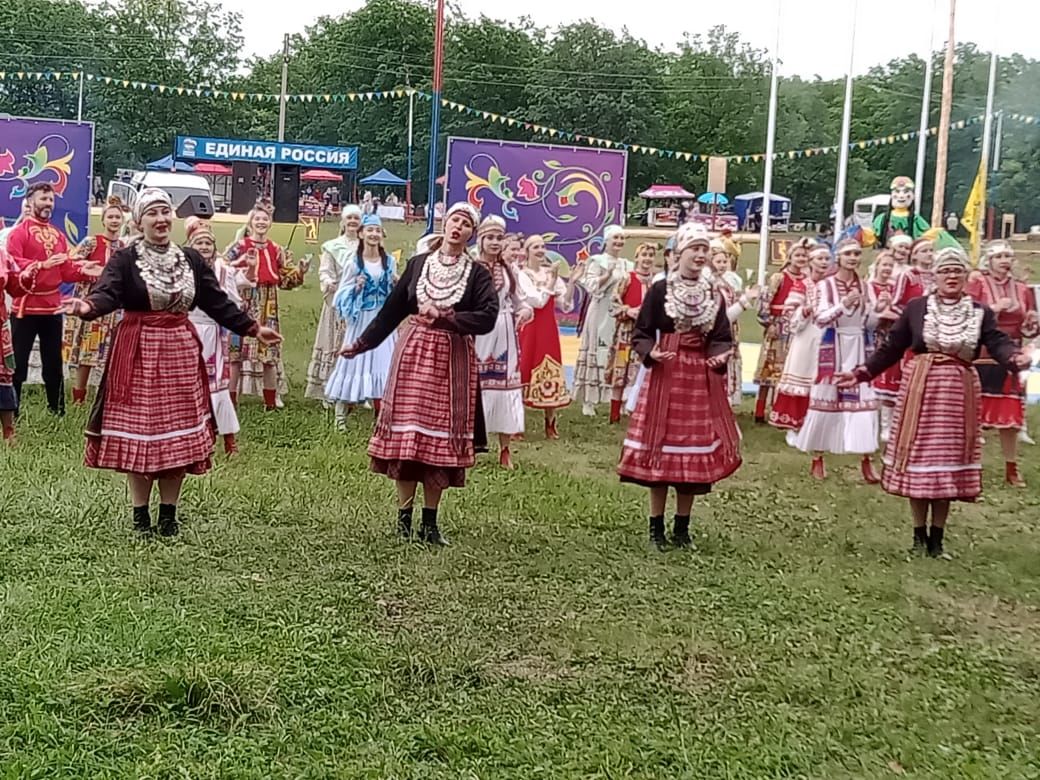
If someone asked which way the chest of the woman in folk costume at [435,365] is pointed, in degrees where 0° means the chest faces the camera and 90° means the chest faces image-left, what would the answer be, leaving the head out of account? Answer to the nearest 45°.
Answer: approximately 0°

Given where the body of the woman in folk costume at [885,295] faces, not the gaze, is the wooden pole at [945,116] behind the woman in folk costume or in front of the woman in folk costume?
behind

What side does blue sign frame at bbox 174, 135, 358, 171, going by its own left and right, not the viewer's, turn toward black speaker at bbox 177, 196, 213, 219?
right

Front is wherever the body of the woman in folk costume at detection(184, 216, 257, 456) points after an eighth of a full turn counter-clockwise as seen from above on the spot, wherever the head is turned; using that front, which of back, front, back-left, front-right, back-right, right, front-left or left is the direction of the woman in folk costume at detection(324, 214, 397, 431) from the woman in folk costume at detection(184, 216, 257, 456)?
left

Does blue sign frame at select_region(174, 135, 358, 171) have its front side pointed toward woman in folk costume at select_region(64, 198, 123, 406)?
yes

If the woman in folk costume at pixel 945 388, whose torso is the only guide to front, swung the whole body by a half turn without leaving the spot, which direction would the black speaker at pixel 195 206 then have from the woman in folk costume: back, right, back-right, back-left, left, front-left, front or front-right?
front-left

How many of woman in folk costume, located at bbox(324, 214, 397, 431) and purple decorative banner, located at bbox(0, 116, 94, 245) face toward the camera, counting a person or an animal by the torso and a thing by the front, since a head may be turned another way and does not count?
2

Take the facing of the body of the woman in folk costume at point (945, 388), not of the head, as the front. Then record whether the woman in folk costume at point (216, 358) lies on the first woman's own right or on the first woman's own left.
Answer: on the first woman's own right

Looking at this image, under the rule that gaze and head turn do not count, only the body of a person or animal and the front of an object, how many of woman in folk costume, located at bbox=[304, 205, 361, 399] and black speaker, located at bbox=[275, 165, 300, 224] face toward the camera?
2
